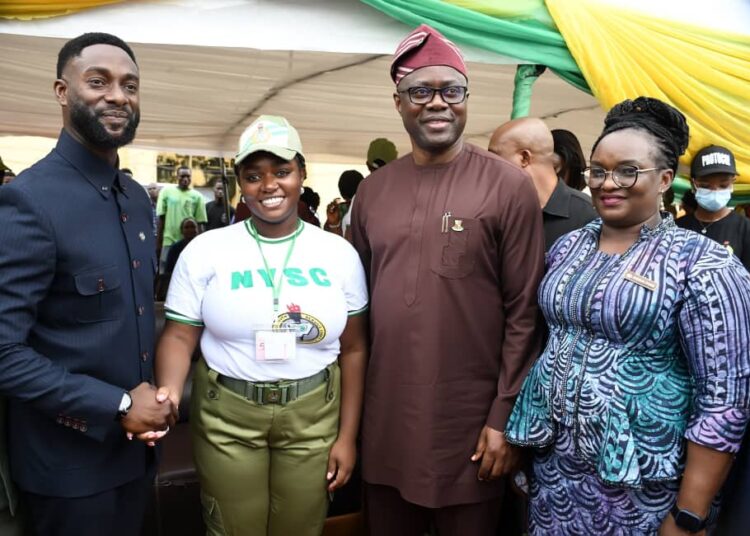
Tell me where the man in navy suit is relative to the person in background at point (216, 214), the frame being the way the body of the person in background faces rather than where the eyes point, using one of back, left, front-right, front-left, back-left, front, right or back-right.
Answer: front

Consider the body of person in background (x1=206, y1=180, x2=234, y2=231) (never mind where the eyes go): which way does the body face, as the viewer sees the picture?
toward the camera

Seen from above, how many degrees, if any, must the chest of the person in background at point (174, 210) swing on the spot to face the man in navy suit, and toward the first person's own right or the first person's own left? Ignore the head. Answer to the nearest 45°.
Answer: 0° — they already face them

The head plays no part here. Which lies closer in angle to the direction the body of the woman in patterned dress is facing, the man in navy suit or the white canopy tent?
the man in navy suit

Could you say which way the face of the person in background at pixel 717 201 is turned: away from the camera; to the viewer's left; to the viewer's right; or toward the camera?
toward the camera

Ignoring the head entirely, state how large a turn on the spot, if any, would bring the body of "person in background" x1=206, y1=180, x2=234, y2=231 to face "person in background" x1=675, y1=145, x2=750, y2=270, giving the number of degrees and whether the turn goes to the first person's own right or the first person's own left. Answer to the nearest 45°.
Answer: approximately 45° to the first person's own left

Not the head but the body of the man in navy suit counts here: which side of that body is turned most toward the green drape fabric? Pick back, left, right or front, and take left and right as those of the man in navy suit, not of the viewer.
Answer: left

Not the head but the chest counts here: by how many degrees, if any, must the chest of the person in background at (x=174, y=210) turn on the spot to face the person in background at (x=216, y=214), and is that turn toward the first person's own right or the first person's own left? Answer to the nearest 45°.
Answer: approximately 135° to the first person's own left

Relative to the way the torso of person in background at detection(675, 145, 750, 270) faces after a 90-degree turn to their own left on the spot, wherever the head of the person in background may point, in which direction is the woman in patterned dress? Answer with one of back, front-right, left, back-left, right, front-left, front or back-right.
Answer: right

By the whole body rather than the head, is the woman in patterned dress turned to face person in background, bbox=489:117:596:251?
no

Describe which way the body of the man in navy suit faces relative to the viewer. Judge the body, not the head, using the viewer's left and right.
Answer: facing the viewer and to the right of the viewer

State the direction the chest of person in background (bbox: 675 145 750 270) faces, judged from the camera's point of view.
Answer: toward the camera

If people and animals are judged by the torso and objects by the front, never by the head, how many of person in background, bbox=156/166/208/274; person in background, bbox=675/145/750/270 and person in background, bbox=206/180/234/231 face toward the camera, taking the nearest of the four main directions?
3

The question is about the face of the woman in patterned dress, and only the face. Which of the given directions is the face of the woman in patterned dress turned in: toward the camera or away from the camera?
toward the camera

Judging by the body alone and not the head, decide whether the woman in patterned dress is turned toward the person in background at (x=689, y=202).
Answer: no
